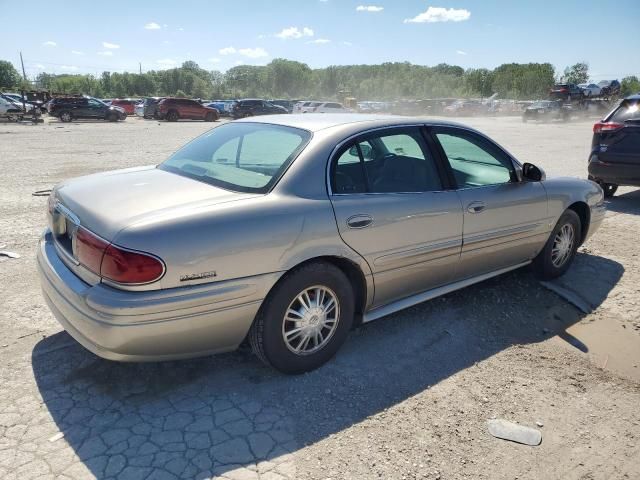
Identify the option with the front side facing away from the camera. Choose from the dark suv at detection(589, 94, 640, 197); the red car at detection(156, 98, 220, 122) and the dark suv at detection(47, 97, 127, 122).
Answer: the dark suv at detection(589, 94, 640, 197)

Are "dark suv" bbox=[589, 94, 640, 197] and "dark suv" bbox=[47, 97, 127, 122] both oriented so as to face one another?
no

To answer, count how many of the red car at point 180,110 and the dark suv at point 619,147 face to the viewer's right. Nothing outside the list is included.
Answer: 1

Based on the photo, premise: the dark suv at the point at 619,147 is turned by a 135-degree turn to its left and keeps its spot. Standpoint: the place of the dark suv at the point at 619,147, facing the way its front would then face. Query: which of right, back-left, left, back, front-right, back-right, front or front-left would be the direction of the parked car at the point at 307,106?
right

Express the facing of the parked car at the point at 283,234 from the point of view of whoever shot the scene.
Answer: facing away from the viewer and to the right of the viewer

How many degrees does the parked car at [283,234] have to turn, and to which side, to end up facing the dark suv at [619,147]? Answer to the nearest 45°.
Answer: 0° — it already faces it

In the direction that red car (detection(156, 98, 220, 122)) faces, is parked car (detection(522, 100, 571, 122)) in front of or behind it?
in front

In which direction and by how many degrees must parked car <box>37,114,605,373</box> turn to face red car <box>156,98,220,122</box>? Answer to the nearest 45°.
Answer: approximately 45° to its left

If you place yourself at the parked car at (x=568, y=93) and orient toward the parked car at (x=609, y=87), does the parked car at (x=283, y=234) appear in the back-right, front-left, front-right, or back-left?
back-right

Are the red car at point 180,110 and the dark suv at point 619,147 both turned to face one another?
no

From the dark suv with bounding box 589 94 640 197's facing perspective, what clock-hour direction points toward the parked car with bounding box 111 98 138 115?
The parked car is roughly at 10 o'clock from the dark suv.

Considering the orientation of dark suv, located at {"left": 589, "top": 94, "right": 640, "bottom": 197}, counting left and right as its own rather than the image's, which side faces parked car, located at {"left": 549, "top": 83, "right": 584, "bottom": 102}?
front

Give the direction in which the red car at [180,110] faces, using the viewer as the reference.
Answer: facing to the right of the viewer

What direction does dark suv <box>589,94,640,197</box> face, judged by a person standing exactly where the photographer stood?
facing away from the viewer

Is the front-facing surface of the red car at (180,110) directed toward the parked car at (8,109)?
no
